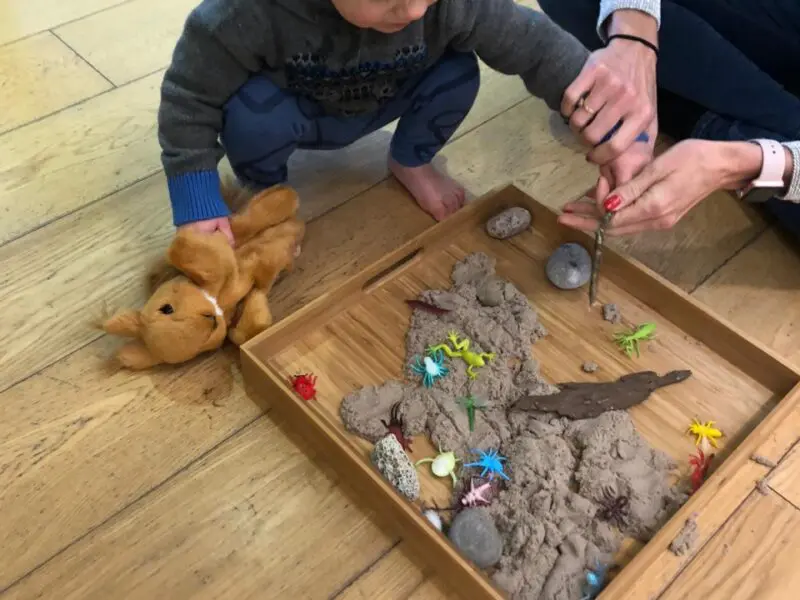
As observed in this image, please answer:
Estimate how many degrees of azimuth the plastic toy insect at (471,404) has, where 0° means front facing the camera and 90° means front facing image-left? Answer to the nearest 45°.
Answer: approximately 180°
